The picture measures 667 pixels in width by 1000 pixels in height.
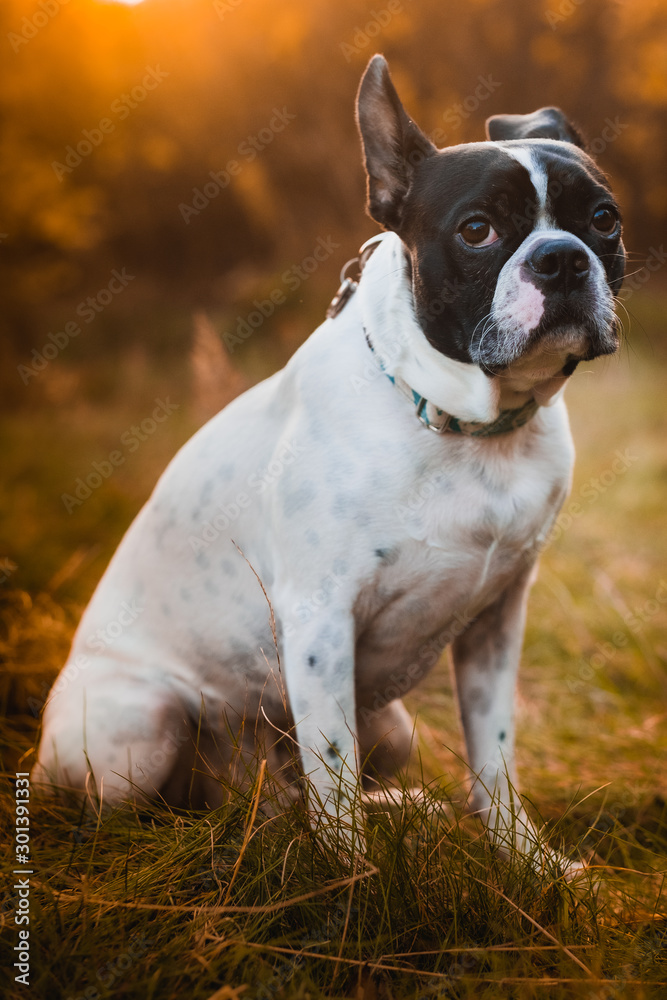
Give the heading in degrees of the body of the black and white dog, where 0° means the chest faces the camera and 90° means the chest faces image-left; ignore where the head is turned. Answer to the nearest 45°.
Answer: approximately 315°
